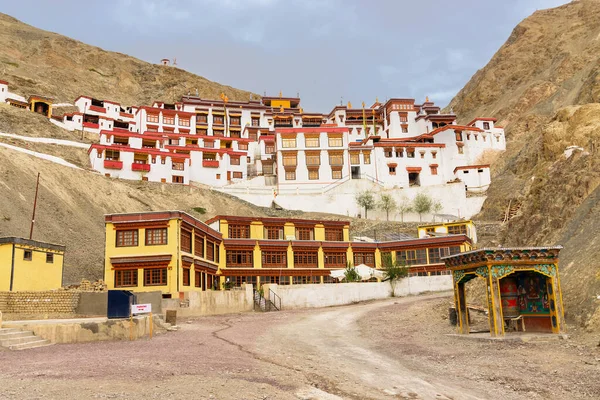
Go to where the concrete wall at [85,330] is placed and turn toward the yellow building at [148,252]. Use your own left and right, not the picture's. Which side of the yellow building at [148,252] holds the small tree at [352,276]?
right

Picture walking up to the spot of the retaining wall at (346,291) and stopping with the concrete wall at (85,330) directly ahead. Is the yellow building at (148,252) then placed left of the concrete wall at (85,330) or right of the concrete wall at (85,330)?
right

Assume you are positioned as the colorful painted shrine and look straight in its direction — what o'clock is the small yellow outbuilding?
The small yellow outbuilding is roughly at 3 o'clock from the colorful painted shrine.

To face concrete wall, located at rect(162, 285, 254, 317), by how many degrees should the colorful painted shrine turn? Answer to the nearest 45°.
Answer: approximately 90° to its right

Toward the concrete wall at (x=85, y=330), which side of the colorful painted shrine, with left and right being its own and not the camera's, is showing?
right

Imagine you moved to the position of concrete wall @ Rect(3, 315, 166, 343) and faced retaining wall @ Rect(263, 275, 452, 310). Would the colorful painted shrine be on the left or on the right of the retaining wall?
right

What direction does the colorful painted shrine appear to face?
toward the camera

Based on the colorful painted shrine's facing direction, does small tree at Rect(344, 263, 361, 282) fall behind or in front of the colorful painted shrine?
behind

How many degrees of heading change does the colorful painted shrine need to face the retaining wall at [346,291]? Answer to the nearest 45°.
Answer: approximately 135° to its right

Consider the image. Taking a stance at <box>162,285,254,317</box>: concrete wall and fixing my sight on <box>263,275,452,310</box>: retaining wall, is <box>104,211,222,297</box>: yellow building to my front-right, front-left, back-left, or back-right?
back-left

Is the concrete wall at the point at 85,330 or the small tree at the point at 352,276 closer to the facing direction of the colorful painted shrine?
the concrete wall

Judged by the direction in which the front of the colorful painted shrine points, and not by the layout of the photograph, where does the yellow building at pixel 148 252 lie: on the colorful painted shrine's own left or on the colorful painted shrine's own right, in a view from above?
on the colorful painted shrine's own right
